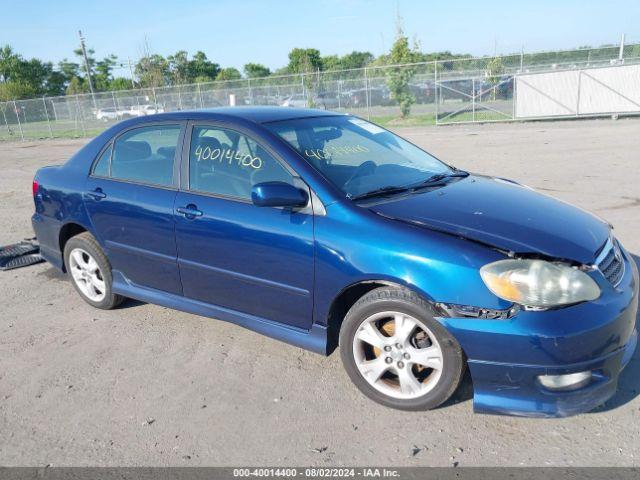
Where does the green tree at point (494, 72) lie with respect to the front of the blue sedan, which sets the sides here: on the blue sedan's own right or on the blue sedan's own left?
on the blue sedan's own left

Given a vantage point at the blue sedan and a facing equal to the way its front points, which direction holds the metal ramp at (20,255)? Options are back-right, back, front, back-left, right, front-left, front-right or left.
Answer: back

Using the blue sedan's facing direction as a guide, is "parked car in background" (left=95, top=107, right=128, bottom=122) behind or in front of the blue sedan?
behind

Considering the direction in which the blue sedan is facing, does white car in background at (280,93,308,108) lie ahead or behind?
behind

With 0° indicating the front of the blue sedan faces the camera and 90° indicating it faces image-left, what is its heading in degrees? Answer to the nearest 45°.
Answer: approximately 315°

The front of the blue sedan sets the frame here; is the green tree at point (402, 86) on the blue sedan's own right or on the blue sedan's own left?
on the blue sedan's own left

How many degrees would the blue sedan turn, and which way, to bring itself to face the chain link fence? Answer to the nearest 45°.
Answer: approximately 135° to its left

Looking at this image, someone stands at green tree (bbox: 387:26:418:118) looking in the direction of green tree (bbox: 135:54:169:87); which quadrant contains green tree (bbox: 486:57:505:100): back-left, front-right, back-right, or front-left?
front-right

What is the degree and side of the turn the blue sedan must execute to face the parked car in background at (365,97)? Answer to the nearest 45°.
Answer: approximately 135° to its left

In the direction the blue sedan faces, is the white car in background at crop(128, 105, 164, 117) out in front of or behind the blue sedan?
behind
